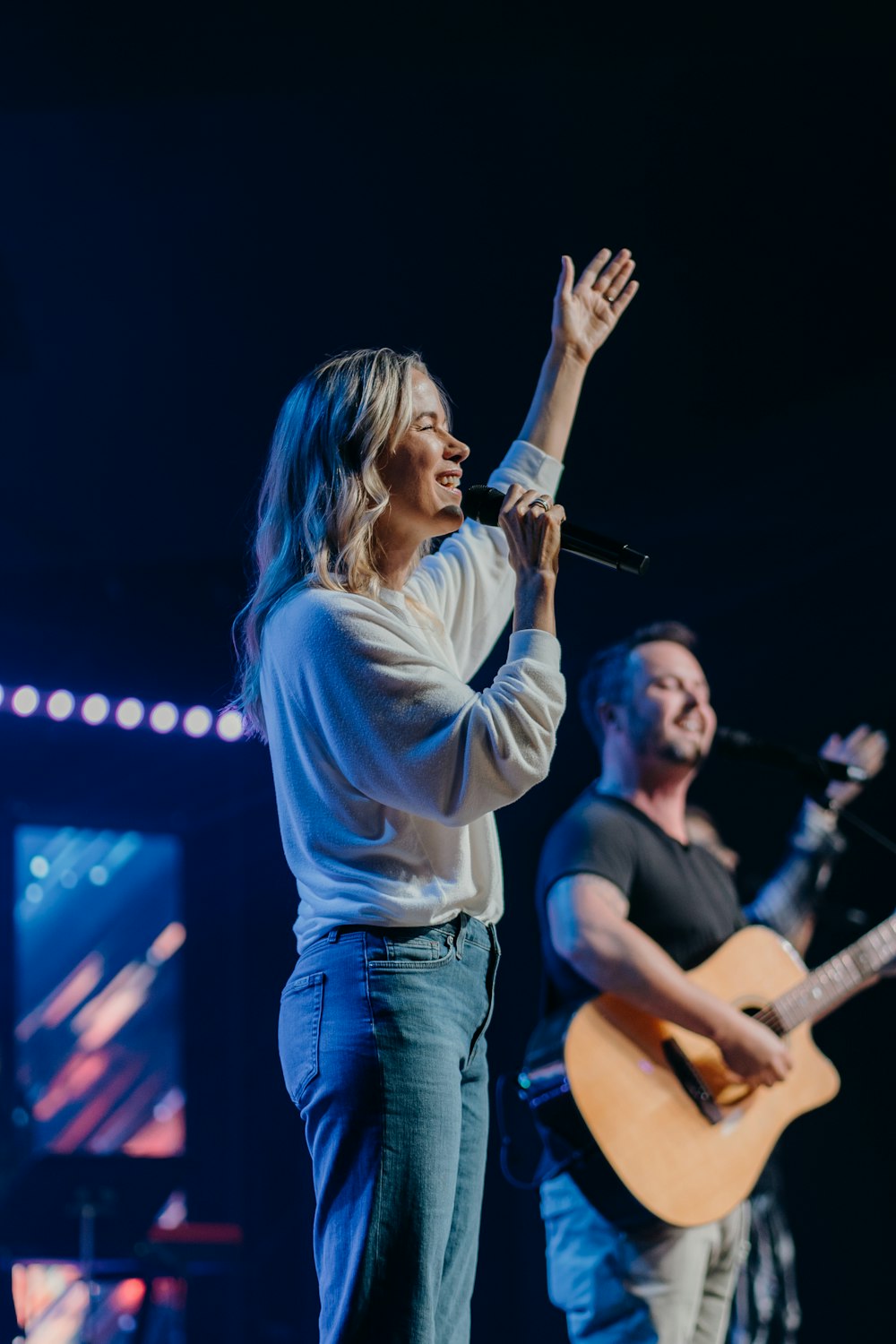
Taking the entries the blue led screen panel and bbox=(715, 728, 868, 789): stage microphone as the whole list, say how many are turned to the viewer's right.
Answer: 0

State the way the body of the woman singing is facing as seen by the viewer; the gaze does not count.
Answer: to the viewer's right

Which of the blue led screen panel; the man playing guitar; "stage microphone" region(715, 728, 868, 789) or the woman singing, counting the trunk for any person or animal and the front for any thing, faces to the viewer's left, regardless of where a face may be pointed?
the stage microphone

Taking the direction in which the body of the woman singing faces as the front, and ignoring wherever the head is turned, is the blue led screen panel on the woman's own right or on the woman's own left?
on the woman's own left

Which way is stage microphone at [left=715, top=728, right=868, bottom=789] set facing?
to the viewer's left

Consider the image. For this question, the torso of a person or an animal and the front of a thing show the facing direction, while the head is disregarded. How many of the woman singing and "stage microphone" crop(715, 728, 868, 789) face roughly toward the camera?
0

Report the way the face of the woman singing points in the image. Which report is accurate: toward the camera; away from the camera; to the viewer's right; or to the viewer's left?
to the viewer's right

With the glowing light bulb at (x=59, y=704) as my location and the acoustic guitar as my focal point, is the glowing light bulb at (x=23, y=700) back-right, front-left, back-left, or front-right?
back-right

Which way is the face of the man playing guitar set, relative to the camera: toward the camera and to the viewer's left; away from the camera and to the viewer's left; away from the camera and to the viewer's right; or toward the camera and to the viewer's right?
toward the camera and to the viewer's right

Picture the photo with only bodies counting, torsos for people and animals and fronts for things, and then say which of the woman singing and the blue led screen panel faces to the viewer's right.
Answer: the woman singing

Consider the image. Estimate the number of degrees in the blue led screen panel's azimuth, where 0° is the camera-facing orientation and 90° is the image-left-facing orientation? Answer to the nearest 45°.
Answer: approximately 0°

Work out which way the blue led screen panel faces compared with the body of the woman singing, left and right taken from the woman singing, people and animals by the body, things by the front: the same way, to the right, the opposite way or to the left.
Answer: to the right

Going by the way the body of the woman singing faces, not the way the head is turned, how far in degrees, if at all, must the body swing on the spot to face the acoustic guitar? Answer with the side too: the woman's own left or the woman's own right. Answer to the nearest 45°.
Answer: approximately 45° to the woman's own left

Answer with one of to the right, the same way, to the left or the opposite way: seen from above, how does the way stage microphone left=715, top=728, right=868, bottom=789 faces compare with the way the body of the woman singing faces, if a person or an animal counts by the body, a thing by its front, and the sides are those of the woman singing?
the opposite way
